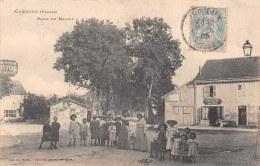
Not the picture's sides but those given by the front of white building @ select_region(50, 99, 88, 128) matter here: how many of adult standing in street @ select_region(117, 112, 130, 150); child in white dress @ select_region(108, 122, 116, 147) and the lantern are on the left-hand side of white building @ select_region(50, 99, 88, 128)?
3

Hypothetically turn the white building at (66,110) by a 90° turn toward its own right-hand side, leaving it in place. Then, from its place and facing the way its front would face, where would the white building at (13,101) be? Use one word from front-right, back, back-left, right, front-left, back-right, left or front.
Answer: front

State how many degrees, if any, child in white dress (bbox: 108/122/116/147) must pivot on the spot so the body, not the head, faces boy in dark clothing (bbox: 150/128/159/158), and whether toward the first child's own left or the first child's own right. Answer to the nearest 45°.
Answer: approximately 45° to the first child's own left

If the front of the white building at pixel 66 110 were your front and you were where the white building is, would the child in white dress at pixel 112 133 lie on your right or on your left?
on your left

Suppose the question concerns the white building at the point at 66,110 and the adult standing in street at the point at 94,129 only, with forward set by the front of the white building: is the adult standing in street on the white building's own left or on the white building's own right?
on the white building's own left

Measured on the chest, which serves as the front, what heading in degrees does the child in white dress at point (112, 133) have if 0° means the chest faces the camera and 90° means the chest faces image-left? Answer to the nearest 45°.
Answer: approximately 0°

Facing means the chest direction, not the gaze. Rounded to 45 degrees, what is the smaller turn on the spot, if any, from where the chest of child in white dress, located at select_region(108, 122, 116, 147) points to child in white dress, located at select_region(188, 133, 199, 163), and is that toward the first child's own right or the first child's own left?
approximately 45° to the first child's own left

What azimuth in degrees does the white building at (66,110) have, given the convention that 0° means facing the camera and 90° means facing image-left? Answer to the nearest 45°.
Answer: approximately 0°

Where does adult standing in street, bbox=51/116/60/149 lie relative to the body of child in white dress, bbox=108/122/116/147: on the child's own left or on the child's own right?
on the child's own right
